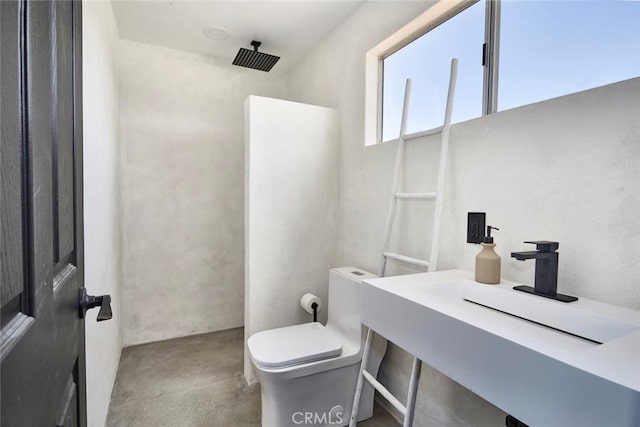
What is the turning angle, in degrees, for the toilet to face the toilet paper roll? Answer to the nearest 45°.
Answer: approximately 135° to its right

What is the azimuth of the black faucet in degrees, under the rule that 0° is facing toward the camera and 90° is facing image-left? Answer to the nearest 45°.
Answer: approximately 45°

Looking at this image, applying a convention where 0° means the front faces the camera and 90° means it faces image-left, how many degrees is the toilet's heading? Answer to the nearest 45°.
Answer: approximately 45°
